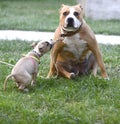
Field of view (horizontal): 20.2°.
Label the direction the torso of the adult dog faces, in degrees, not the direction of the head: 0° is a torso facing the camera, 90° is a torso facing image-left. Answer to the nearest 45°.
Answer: approximately 0°
